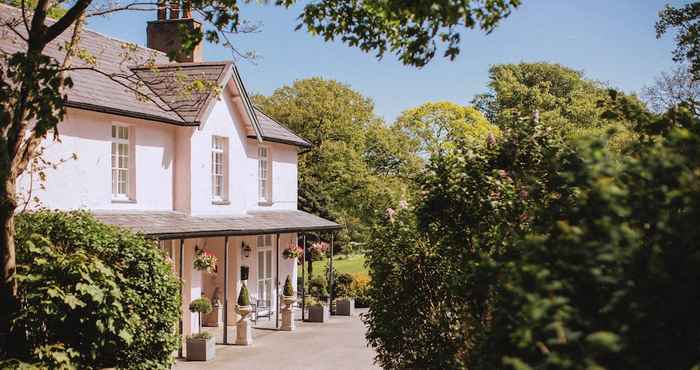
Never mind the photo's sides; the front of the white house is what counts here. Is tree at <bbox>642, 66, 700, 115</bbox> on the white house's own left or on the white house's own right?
on the white house's own left

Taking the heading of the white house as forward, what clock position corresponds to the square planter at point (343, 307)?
The square planter is roughly at 9 o'clock from the white house.

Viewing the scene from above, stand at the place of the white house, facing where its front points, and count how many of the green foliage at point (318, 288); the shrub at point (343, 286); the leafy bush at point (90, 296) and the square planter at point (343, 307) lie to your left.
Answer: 3

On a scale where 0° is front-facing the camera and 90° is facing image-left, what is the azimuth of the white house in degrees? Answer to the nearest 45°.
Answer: approximately 315°

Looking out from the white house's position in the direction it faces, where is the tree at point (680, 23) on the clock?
The tree is roughly at 11 o'clock from the white house.

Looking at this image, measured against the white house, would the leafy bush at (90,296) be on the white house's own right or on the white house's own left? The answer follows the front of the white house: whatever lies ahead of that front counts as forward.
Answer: on the white house's own right

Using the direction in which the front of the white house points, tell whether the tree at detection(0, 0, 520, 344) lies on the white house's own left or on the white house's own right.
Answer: on the white house's own right

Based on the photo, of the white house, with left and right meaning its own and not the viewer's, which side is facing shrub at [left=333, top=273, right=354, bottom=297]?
left

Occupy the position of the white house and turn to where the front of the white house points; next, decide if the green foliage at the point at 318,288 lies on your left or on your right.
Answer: on your left
